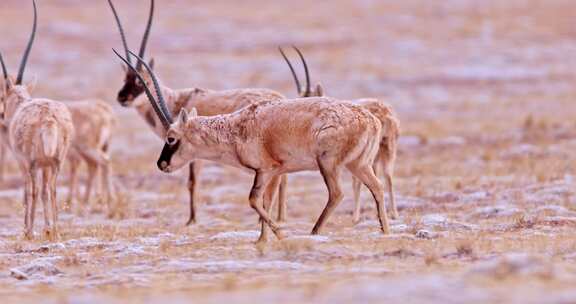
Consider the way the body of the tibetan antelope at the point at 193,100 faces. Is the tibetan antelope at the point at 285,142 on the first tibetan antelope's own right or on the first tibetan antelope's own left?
on the first tibetan antelope's own left

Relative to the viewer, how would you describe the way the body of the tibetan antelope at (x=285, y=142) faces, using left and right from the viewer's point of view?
facing to the left of the viewer

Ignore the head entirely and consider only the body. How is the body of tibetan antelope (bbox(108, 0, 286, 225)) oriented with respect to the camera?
to the viewer's left

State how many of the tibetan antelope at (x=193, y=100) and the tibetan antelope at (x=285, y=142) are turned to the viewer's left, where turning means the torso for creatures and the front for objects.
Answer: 2

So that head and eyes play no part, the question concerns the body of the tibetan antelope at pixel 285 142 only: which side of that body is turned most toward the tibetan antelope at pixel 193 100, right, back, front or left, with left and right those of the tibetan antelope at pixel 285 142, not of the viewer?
right

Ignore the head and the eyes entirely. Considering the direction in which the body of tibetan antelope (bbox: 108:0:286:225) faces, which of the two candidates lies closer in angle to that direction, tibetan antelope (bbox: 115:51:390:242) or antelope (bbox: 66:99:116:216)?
the antelope

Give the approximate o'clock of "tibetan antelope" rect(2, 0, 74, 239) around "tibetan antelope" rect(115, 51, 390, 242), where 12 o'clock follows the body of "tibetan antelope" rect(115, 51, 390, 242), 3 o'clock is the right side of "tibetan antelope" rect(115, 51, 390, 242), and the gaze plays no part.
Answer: "tibetan antelope" rect(2, 0, 74, 239) is roughly at 1 o'clock from "tibetan antelope" rect(115, 51, 390, 242).

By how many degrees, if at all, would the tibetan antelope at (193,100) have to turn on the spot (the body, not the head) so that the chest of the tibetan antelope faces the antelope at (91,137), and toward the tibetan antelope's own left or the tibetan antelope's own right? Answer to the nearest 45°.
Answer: approximately 45° to the tibetan antelope's own right

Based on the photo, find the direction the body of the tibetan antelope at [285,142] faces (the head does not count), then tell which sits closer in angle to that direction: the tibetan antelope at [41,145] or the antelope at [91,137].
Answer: the tibetan antelope
